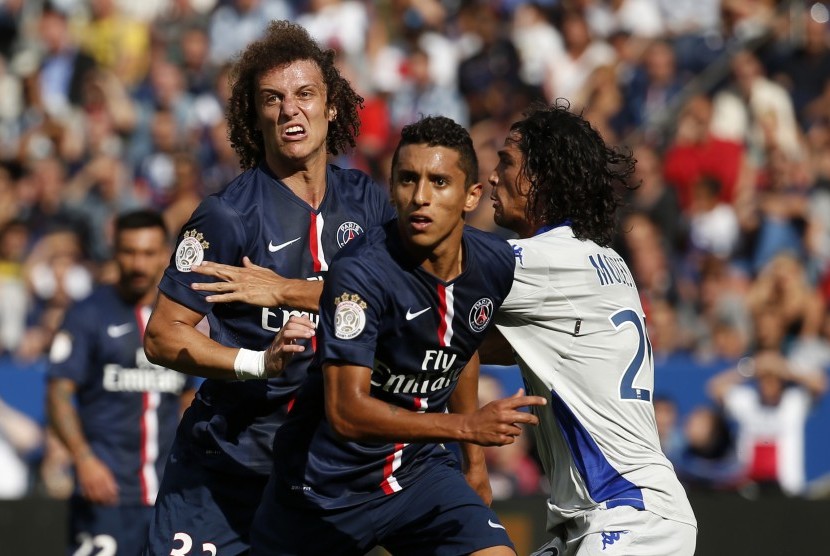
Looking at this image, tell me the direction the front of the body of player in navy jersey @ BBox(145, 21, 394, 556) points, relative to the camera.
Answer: toward the camera

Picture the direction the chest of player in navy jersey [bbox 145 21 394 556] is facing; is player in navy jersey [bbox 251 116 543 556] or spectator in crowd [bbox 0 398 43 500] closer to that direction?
the player in navy jersey

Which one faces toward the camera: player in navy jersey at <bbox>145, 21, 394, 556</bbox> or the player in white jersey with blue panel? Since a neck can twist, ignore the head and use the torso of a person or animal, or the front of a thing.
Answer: the player in navy jersey

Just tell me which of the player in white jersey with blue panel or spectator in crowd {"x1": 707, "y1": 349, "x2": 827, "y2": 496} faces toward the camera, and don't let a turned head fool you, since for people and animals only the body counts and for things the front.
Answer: the spectator in crowd

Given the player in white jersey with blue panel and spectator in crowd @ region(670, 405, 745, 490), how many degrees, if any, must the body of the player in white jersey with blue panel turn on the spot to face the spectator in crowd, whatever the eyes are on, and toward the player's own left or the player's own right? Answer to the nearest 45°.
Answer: approximately 90° to the player's own right

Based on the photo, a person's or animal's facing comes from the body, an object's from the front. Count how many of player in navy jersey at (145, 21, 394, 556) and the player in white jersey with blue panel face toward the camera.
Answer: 1

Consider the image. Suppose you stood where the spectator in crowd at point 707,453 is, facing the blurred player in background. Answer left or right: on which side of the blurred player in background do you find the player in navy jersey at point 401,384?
left

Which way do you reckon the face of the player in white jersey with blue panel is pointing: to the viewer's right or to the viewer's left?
to the viewer's left

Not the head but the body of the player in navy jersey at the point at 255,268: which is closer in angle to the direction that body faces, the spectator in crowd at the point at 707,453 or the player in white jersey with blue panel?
the player in white jersey with blue panel

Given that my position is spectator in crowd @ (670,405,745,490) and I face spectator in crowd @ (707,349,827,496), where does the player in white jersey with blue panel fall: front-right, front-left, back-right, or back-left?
back-right

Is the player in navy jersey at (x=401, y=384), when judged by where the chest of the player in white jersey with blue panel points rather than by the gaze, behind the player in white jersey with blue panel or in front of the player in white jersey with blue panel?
in front

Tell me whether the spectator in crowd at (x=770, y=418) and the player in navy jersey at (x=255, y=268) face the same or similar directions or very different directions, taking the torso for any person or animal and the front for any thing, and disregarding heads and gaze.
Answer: same or similar directions

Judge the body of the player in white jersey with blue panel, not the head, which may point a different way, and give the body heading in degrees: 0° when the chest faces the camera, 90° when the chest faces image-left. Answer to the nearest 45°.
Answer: approximately 90°
